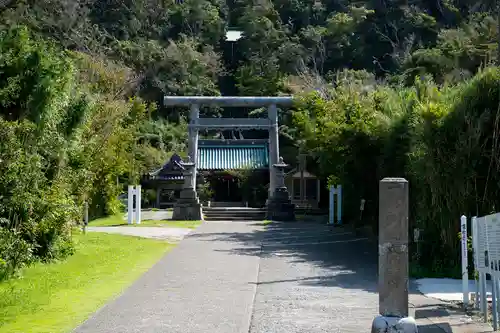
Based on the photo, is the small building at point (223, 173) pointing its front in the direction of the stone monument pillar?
yes

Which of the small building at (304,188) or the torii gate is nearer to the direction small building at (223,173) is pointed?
the torii gate

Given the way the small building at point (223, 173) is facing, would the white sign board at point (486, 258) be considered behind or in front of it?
in front

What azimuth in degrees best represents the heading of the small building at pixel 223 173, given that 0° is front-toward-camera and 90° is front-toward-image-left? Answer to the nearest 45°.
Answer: approximately 0°

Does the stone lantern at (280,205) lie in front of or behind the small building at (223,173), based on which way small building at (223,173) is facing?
in front

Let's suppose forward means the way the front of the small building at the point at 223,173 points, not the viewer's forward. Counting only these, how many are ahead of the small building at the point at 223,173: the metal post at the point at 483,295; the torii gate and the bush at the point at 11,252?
3

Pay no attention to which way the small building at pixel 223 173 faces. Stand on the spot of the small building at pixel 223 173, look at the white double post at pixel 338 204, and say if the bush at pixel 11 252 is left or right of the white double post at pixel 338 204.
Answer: right

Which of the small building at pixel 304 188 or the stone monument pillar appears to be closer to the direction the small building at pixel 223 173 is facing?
the stone monument pillar

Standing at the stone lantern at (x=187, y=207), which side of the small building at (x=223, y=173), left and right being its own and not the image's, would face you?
front

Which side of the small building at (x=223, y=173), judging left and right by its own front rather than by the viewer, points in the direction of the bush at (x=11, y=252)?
front

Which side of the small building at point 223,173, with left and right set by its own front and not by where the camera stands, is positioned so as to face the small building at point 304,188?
left

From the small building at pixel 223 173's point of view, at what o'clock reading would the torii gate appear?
The torii gate is roughly at 12 o'clock from the small building.
